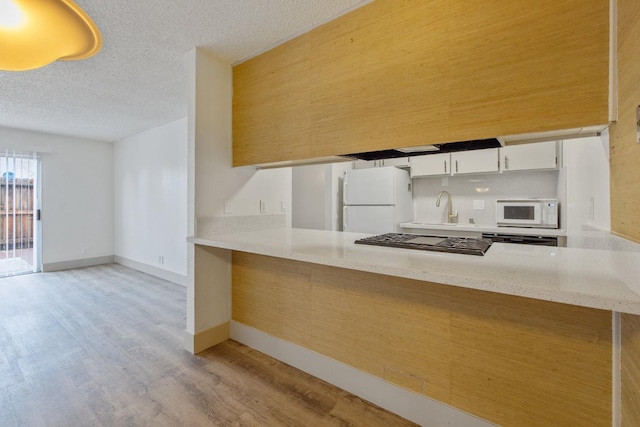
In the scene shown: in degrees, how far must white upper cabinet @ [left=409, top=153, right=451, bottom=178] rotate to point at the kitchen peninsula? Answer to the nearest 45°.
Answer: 0° — it already faces it

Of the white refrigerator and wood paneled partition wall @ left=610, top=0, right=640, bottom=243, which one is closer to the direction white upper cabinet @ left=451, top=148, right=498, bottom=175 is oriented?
the wood paneled partition wall

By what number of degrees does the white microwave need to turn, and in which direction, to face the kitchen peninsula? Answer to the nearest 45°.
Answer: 0° — it already faces it

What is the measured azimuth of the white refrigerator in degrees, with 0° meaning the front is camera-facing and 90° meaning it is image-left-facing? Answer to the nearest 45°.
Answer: approximately 45°

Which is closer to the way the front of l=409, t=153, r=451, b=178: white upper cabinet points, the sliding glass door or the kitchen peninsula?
the kitchen peninsula

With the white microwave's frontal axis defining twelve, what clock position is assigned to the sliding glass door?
The sliding glass door is roughly at 2 o'clock from the white microwave.
